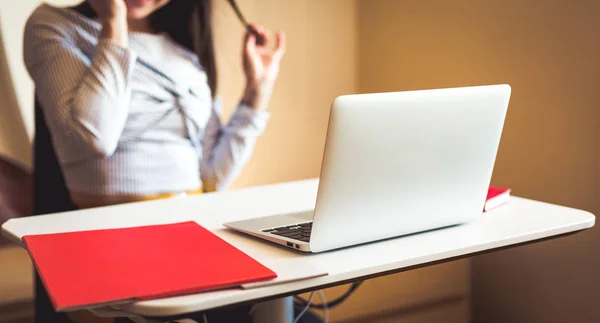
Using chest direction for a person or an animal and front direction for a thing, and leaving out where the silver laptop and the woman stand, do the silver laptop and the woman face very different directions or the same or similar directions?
very different directions

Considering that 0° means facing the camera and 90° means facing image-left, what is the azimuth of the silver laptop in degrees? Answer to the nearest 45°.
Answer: approximately 135°

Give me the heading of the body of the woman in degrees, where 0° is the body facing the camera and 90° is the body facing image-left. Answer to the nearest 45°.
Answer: approximately 315°

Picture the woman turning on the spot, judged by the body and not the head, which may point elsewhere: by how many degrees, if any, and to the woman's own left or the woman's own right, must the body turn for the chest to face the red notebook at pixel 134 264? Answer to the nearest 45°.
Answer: approximately 45° to the woman's own right

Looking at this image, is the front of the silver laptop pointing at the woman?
yes
